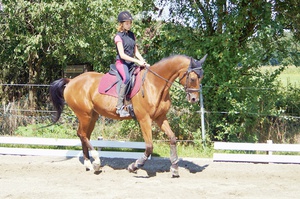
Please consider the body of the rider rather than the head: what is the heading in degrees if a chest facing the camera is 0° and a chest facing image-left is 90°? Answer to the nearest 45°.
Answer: approximately 315°

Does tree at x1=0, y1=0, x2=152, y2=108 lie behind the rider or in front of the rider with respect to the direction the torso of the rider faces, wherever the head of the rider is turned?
behind

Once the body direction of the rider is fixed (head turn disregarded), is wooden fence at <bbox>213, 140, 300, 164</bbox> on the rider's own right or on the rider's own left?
on the rider's own left

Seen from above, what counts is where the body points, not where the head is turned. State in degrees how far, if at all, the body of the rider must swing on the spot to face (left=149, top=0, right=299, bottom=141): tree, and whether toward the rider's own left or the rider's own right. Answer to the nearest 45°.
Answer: approximately 90° to the rider's own left

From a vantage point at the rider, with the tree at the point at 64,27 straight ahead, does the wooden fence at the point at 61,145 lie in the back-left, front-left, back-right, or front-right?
front-left

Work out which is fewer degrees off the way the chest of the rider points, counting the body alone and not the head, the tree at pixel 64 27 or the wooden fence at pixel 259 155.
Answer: the wooden fence

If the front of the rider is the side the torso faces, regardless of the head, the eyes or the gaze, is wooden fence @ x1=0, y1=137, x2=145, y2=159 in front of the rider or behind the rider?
behind
